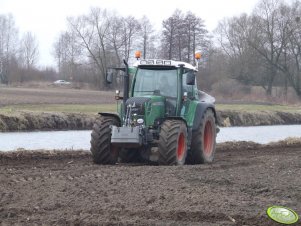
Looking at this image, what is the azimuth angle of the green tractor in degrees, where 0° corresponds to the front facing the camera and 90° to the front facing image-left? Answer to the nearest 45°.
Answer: approximately 45°
